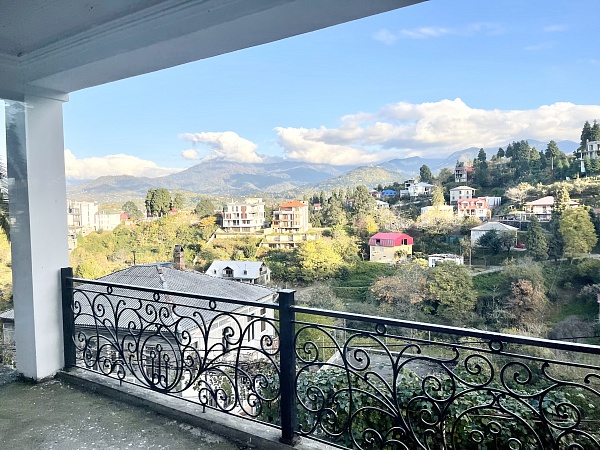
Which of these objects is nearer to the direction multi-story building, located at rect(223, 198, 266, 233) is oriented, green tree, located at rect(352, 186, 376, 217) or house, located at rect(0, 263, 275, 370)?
the house

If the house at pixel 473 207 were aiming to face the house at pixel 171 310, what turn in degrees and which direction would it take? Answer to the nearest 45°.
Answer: approximately 45° to its right

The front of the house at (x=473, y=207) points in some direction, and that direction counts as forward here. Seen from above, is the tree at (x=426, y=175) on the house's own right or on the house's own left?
on the house's own right

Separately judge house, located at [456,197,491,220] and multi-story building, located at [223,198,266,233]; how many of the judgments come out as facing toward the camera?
2

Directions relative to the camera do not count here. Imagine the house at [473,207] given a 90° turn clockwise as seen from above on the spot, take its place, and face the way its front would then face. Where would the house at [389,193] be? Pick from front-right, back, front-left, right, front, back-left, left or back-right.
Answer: front

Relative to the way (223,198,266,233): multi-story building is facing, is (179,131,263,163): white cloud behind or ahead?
behind

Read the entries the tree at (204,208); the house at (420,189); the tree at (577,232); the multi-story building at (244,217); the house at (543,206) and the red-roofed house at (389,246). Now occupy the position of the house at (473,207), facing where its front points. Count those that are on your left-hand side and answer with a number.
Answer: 2

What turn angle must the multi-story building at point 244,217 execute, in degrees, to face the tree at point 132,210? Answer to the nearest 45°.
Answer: approximately 90° to its right

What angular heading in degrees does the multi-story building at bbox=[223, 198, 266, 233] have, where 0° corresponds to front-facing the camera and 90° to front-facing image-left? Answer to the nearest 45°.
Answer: approximately 0°

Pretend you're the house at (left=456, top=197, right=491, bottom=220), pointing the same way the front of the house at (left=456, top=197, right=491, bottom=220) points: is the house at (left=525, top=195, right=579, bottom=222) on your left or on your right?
on your left

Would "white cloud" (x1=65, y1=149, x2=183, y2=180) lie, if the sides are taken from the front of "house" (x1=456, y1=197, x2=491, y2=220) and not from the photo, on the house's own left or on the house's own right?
on the house's own right

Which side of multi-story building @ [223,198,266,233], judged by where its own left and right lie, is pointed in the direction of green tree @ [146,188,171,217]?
right

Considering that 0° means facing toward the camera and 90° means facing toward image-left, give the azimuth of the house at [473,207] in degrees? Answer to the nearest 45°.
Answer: approximately 0°
